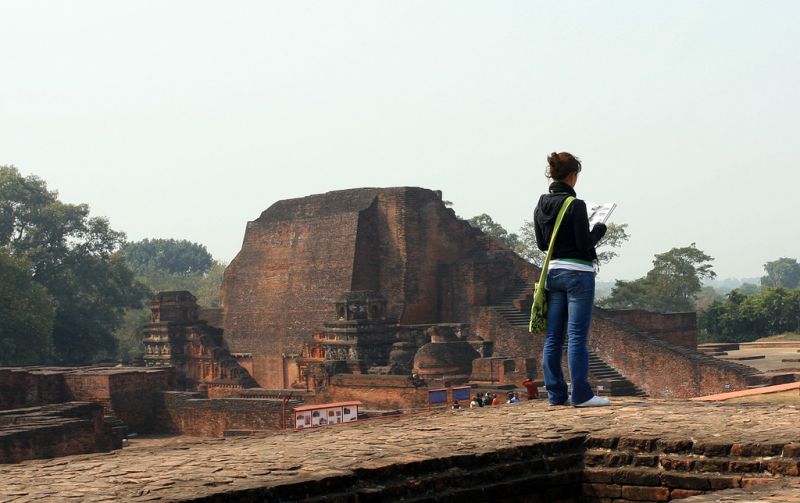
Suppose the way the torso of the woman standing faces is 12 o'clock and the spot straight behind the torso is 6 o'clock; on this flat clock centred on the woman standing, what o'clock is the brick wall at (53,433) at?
The brick wall is roughly at 9 o'clock from the woman standing.

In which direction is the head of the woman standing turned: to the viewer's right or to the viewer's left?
to the viewer's right

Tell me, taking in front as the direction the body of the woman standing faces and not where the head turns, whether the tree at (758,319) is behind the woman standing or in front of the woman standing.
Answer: in front

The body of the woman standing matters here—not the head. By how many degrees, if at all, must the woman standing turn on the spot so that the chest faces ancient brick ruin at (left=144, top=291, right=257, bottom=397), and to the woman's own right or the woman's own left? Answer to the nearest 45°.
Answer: approximately 90° to the woman's own left

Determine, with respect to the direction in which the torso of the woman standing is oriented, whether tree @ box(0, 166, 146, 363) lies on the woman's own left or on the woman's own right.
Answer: on the woman's own left

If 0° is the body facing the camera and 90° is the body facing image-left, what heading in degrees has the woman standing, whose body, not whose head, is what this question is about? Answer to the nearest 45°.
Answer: approximately 225°

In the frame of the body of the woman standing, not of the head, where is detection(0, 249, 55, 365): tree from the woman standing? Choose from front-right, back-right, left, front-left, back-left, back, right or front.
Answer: left

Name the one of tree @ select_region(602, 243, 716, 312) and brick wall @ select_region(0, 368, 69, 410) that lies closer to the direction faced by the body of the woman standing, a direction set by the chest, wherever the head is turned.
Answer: the tree

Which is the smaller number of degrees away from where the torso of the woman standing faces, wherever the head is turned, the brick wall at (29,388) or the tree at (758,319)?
the tree

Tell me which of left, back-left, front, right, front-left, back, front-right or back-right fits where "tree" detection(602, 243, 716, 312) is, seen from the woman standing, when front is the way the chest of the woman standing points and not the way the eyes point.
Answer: front-left

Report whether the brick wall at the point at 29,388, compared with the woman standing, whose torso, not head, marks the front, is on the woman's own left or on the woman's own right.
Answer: on the woman's own left
